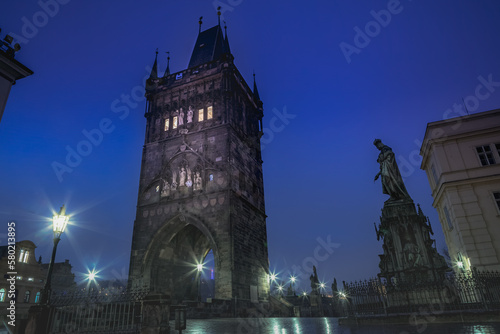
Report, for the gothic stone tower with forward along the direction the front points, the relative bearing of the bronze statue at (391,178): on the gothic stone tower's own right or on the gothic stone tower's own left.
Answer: on the gothic stone tower's own left

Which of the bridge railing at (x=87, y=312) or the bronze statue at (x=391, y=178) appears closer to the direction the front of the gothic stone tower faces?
the bridge railing

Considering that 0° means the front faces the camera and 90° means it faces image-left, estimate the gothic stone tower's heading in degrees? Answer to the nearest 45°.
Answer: approximately 45°

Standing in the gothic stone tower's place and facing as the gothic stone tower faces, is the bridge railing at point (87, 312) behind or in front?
in front

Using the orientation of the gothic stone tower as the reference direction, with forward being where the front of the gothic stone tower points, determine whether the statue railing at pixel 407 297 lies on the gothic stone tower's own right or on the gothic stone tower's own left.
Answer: on the gothic stone tower's own left
